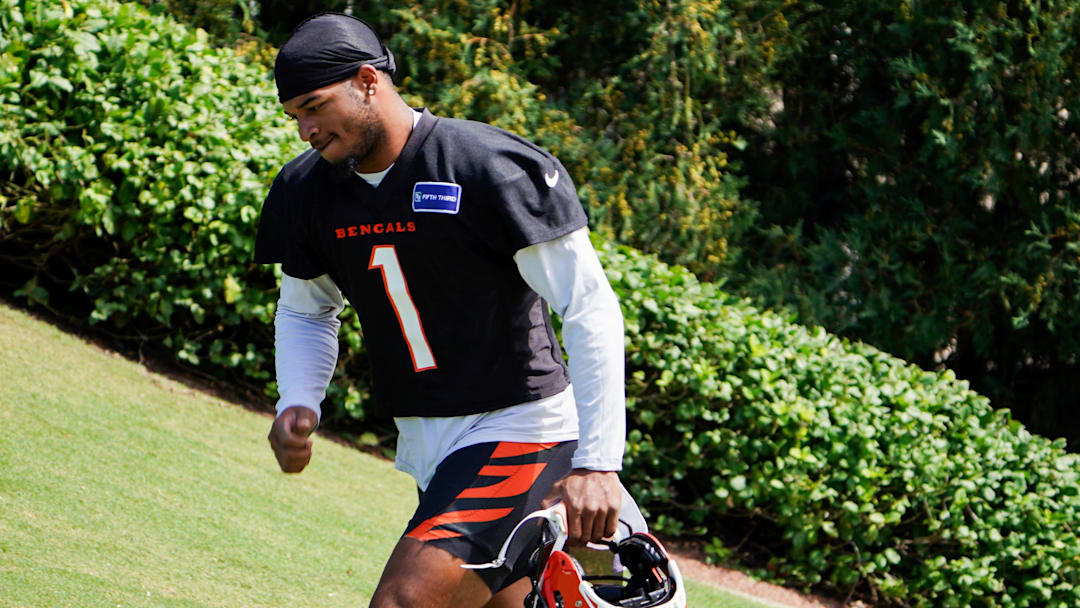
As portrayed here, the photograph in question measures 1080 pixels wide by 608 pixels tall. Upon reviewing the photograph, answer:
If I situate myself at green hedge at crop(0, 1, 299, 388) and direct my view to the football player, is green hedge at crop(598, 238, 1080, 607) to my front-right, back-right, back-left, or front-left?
front-left

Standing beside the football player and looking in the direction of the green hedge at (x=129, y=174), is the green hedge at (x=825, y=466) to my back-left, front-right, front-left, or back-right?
front-right

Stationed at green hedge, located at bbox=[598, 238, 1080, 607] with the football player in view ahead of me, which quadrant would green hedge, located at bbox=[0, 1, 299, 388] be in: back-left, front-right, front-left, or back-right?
front-right

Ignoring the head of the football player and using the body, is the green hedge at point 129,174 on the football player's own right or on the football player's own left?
on the football player's own right

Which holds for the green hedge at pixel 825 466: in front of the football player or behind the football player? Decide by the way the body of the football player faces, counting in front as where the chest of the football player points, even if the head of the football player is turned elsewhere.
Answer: behind

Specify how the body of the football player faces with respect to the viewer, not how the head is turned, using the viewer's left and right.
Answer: facing the viewer and to the left of the viewer

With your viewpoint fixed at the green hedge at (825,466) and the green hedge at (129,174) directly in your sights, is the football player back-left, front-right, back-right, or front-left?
front-left
